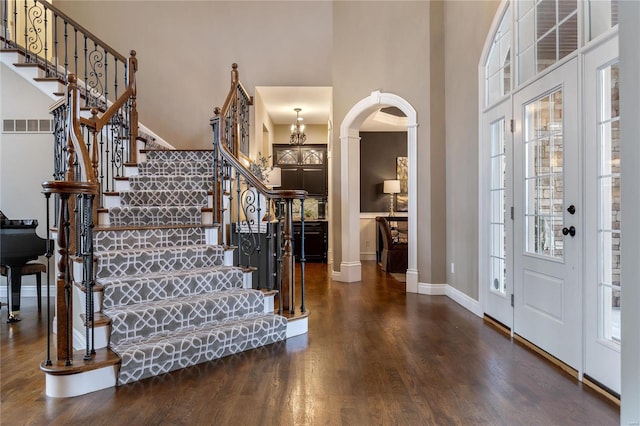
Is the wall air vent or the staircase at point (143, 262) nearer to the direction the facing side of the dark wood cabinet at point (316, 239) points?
the staircase

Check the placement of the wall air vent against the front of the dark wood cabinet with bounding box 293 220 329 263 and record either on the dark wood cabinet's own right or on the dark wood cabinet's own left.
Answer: on the dark wood cabinet's own right

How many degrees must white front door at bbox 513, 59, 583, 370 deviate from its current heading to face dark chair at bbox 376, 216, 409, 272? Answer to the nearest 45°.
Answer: approximately 90° to its right

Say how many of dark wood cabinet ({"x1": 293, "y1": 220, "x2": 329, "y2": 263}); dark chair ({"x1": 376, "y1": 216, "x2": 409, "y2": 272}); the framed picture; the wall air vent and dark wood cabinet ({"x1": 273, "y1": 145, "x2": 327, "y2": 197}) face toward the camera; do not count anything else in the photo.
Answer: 4

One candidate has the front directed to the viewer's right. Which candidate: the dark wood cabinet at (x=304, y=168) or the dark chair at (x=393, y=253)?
the dark chair

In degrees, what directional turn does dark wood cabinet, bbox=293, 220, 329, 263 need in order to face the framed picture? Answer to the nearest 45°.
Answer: approximately 90° to its left

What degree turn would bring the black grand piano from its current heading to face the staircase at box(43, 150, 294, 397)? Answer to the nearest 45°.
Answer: approximately 45° to its right

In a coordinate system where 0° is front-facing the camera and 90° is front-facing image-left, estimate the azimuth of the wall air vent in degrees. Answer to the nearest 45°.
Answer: approximately 0°

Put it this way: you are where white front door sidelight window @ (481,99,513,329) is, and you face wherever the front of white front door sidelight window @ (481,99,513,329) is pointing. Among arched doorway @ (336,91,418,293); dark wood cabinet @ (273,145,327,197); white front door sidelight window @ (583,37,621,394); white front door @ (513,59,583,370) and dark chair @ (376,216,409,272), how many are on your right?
3

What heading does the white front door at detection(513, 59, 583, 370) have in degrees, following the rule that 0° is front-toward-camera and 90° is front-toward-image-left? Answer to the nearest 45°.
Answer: approximately 45°

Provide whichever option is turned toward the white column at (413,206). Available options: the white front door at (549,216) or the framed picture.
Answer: the framed picture

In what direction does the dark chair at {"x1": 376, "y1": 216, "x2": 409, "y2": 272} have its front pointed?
to the viewer's right
